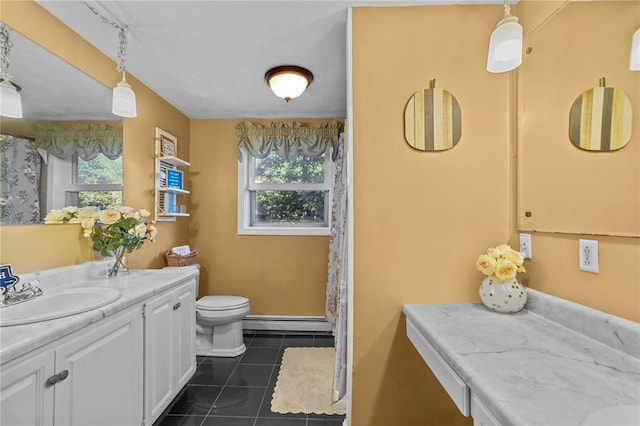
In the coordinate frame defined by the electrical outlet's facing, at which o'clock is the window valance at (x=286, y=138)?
The window valance is roughly at 2 o'clock from the electrical outlet.

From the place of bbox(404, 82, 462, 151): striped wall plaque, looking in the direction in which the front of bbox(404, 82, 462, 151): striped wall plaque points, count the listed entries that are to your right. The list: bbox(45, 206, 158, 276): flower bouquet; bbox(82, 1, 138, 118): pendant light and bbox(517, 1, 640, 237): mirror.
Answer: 2

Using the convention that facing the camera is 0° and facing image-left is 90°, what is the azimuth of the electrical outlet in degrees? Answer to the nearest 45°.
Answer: approximately 45°

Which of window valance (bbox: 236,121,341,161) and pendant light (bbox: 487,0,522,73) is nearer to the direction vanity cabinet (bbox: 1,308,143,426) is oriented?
the pendant light

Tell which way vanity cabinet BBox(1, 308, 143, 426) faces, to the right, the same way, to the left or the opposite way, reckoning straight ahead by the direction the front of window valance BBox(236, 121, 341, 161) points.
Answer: to the left

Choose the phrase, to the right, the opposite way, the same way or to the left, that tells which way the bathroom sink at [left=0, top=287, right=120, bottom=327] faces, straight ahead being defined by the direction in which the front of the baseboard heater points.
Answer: to the left
